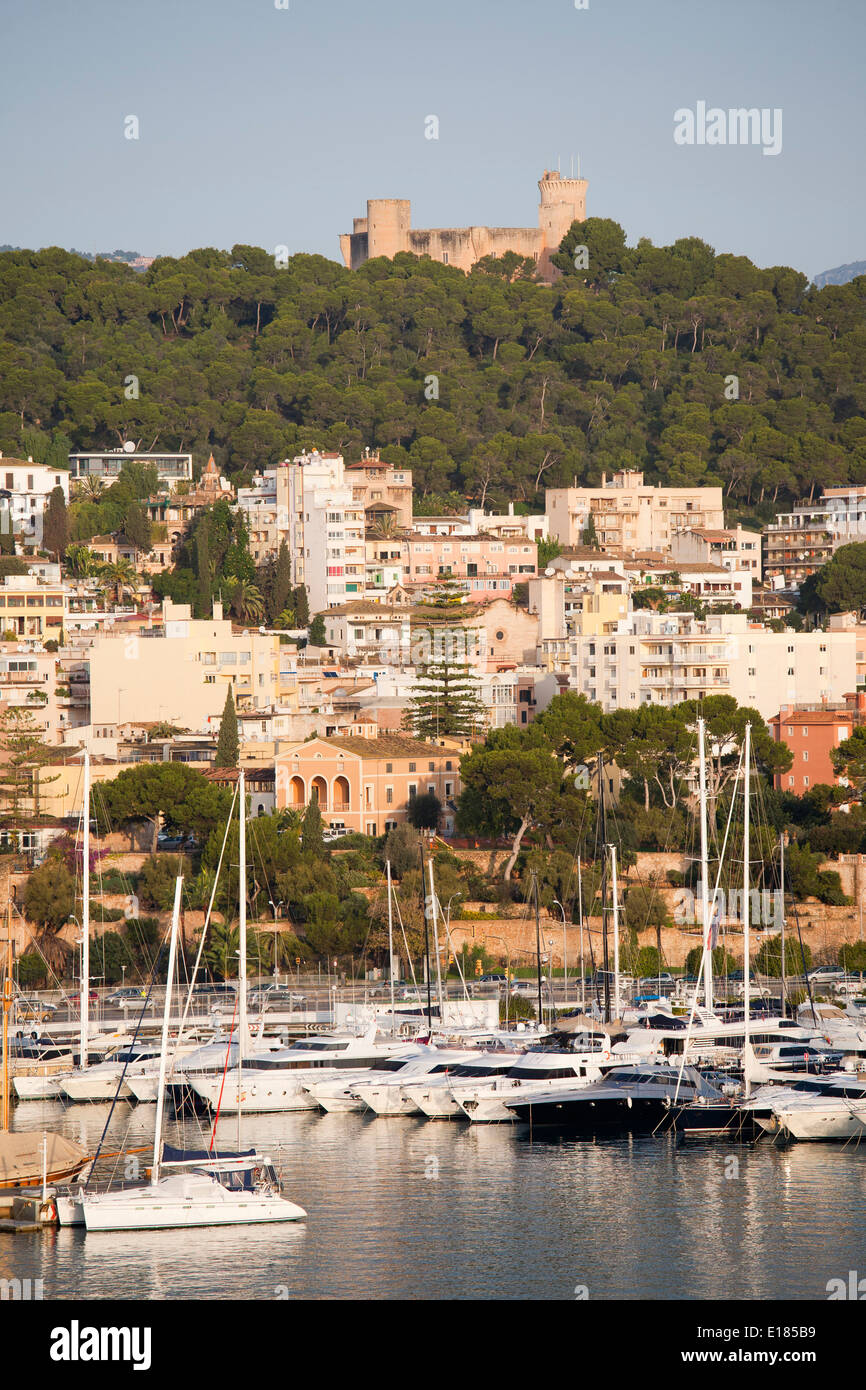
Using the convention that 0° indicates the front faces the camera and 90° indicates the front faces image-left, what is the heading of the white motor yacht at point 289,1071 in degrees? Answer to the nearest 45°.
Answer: approximately 45°

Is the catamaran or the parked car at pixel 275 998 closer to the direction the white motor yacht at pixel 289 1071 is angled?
the catamaran

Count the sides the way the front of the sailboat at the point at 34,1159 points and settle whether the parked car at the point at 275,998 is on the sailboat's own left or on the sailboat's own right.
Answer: on the sailboat's own left

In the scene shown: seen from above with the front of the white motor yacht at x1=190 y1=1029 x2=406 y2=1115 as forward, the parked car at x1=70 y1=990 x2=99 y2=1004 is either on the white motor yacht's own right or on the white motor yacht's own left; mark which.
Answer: on the white motor yacht's own right

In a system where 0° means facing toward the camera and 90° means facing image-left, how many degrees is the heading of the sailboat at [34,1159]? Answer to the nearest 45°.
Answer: approximately 270°

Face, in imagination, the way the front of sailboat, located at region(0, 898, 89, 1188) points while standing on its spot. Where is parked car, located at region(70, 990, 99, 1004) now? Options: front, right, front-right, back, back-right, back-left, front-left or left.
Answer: left
